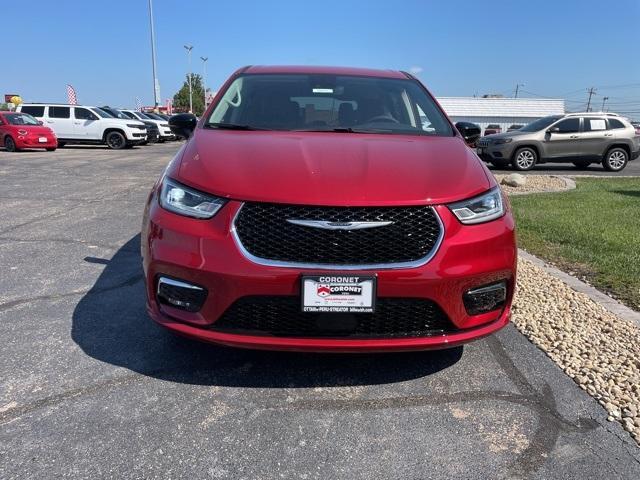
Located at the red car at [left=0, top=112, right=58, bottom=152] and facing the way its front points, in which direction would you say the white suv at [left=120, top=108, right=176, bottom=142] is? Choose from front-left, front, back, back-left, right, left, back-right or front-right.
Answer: left

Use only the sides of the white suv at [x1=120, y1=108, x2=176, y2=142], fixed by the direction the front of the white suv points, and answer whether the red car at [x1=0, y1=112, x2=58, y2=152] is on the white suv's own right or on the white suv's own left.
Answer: on the white suv's own right

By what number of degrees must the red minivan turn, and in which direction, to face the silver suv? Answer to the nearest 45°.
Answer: approximately 135° to its left

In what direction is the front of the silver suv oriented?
to the viewer's left

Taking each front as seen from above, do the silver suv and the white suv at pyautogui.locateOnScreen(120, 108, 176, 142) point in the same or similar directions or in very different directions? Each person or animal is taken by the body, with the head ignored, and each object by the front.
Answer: very different directions

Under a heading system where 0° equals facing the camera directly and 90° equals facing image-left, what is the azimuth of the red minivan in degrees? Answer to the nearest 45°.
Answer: approximately 0°

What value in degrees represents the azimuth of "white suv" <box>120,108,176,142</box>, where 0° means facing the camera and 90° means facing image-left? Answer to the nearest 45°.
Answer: approximately 315°

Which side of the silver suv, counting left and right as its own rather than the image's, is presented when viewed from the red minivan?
left

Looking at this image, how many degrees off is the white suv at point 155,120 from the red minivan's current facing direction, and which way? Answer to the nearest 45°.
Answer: approximately 180°

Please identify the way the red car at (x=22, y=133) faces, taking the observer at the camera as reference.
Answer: facing the viewer and to the right of the viewer

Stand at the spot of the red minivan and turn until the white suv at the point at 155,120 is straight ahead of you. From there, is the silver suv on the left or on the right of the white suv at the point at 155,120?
right

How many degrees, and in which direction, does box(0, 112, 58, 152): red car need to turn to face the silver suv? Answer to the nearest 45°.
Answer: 0° — it already faces it

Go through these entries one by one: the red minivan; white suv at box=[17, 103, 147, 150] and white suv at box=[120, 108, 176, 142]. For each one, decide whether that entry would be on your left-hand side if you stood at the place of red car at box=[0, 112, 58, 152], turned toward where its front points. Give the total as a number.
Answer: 2
